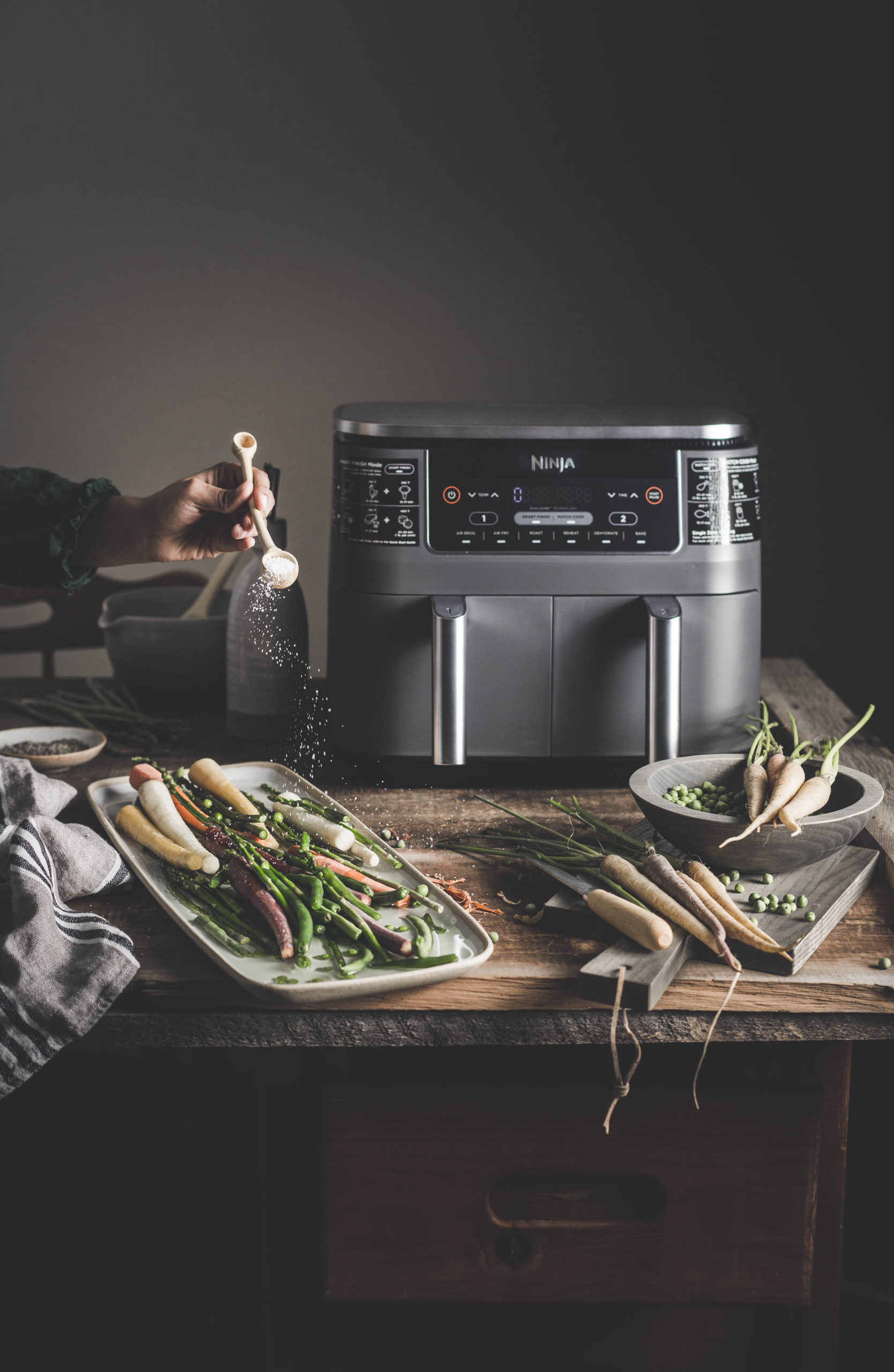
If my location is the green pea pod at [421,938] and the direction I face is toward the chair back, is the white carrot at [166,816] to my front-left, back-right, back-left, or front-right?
front-left

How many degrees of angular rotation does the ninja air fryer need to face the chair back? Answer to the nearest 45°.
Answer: approximately 135° to its right

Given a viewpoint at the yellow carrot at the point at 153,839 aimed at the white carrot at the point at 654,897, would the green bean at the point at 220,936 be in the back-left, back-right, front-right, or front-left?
front-right

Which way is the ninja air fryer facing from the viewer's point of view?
toward the camera

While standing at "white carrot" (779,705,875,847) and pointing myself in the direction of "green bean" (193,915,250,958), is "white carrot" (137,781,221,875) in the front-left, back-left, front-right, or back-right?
front-right
